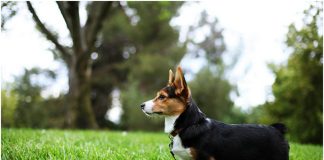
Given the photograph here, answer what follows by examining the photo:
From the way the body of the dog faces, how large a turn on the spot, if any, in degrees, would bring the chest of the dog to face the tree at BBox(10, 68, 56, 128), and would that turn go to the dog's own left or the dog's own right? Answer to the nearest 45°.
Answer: approximately 45° to the dog's own right

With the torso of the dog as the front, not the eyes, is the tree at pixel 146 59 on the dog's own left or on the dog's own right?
on the dog's own right

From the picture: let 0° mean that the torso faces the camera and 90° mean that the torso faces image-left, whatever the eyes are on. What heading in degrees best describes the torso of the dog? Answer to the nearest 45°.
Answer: approximately 90°

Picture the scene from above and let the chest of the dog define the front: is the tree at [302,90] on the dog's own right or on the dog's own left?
on the dog's own right

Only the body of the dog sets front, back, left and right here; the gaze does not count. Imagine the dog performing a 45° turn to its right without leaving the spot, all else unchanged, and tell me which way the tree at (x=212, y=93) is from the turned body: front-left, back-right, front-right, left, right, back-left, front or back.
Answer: front-right

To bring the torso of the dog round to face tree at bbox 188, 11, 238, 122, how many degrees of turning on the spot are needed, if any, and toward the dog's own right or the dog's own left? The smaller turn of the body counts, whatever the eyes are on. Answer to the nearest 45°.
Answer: approximately 90° to the dog's own right
